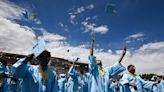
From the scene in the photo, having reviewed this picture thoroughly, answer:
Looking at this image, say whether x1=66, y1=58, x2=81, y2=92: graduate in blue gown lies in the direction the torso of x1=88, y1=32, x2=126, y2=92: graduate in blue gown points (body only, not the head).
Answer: no

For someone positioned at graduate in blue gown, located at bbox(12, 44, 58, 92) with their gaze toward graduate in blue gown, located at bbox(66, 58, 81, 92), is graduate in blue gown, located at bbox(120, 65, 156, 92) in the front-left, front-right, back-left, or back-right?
front-right

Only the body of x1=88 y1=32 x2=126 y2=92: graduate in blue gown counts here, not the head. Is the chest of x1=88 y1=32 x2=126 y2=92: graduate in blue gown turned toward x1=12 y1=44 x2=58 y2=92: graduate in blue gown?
no

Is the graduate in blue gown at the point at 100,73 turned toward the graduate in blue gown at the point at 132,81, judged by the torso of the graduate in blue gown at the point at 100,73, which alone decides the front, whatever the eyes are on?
no
